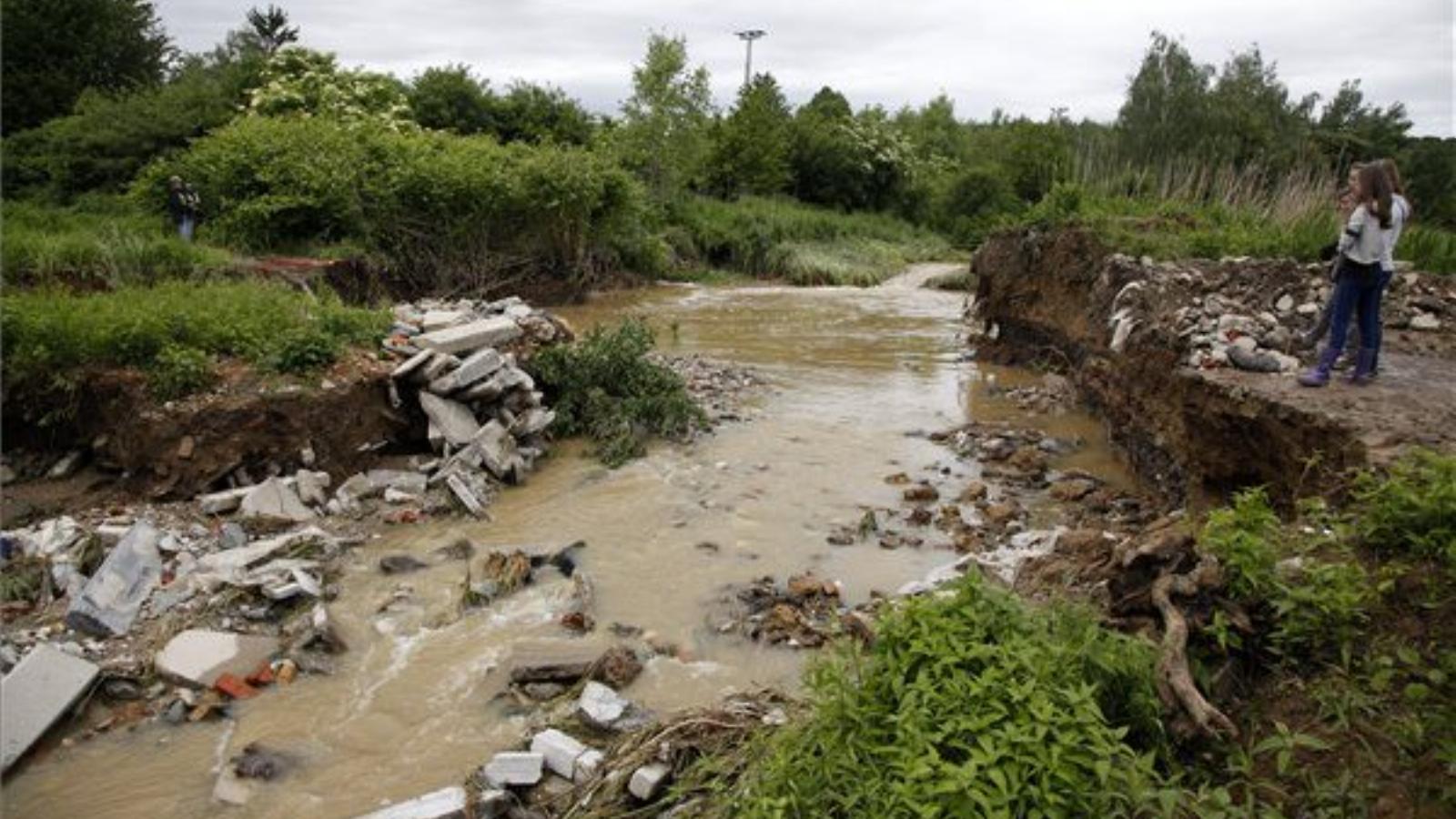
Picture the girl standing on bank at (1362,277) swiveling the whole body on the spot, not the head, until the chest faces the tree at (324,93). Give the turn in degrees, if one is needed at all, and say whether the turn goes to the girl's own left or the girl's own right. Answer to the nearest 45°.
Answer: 0° — they already face it

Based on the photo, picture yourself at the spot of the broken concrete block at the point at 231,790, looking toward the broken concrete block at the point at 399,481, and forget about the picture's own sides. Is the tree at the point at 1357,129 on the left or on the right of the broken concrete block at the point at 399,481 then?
right

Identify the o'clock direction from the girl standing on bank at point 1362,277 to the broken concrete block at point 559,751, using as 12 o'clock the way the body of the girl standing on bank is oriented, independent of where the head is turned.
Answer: The broken concrete block is roughly at 10 o'clock from the girl standing on bank.

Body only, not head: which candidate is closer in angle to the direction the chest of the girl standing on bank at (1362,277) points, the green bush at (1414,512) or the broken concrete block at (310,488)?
the broken concrete block

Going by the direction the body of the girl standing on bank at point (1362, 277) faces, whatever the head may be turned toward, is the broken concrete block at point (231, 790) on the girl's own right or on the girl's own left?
on the girl's own left

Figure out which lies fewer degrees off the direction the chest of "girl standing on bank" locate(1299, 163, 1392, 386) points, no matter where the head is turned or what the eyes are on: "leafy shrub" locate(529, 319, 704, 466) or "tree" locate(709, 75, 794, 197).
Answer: the leafy shrub

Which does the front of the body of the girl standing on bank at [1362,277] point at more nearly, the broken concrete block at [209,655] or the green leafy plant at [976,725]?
the broken concrete block

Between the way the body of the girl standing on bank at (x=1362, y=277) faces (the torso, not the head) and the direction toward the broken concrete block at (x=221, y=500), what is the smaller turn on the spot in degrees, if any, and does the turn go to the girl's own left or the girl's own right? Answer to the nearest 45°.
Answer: approximately 45° to the girl's own left

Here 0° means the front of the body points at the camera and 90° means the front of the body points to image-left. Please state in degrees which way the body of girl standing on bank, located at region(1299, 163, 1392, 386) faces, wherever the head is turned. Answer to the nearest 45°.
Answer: approximately 90°

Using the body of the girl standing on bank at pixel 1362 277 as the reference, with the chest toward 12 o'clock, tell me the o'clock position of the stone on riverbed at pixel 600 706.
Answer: The stone on riverbed is roughly at 10 o'clock from the girl standing on bank.
